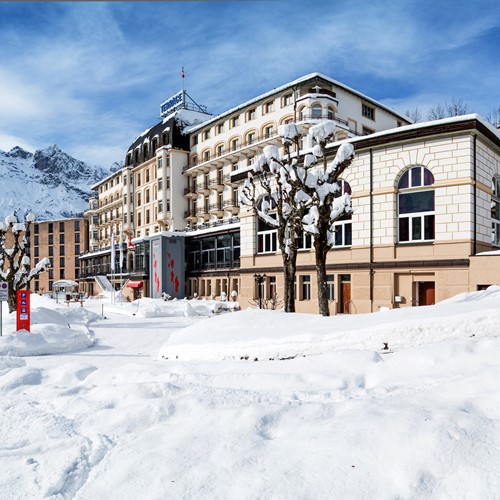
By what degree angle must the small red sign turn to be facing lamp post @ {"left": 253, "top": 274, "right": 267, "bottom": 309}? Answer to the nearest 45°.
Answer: approximately 135° to its left

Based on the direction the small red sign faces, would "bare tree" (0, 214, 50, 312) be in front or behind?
behind

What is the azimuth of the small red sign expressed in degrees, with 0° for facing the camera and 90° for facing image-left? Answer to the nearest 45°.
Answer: approximately 0°
